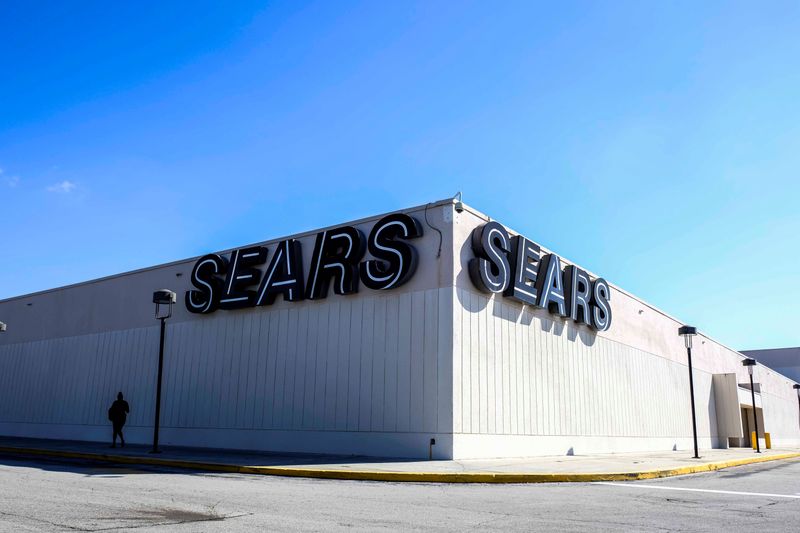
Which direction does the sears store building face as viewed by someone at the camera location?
facing the viewer and to the right of the viewer
